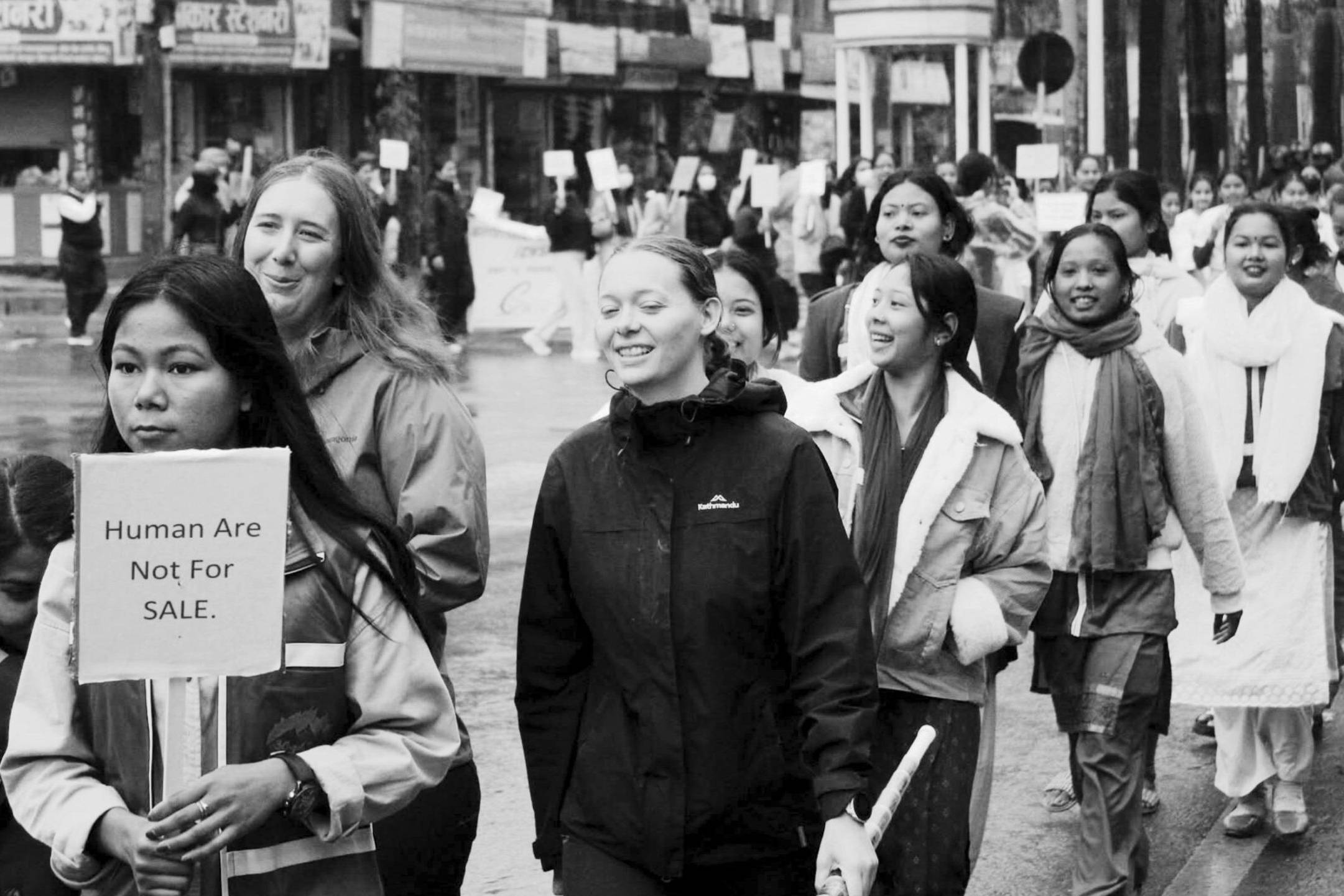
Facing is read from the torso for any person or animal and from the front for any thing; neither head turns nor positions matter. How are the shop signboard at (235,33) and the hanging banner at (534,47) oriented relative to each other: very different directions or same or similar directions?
same or similar directions

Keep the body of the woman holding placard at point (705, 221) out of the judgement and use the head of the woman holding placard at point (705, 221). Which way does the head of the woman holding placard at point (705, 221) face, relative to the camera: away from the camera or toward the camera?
toward the camera

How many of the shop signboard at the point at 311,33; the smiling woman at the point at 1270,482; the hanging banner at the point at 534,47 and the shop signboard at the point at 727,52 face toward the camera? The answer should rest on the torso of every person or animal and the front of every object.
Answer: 4

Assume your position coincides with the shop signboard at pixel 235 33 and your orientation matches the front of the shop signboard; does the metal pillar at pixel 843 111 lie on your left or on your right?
on your left

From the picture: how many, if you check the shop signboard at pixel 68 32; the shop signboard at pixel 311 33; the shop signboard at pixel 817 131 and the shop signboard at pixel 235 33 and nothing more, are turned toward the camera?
4

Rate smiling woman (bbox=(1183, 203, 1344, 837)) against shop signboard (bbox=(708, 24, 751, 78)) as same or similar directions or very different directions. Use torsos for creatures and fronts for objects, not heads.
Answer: same or similar directions

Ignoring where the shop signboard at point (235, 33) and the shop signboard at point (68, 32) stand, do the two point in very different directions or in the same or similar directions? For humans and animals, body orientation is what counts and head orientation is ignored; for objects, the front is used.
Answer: same or similar directions

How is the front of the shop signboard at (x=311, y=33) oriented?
toward the camera

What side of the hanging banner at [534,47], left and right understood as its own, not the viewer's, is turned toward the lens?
front

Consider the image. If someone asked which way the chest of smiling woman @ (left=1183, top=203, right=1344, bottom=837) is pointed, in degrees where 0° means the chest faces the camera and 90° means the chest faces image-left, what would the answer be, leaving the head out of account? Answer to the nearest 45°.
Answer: approximately 0°
